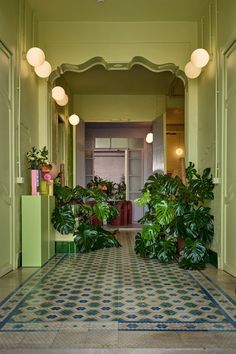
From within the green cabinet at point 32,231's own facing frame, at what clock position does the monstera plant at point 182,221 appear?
The monstera plant is roughly at 12 o'clock from the green cabinet.

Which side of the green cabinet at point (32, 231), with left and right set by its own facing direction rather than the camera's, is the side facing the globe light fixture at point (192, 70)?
front

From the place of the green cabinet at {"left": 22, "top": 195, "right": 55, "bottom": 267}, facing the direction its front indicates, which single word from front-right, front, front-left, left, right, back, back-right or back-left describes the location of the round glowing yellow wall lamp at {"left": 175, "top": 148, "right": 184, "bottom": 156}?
front-left

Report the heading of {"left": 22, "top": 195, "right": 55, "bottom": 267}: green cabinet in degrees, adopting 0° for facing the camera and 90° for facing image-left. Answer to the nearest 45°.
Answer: approximately 270°

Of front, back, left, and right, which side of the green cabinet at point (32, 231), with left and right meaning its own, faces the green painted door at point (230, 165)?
front
